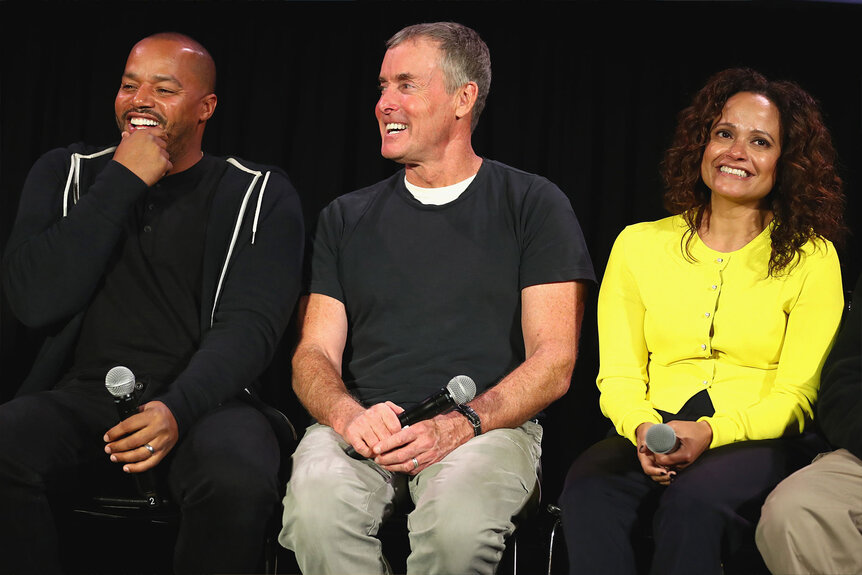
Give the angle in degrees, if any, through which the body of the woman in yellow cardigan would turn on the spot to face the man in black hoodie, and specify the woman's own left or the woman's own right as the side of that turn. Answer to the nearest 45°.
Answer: approximately 45° to the woman's own right

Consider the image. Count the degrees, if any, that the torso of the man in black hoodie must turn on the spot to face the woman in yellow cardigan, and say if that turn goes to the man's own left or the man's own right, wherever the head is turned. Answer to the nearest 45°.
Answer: approximately 90° to the man's own left

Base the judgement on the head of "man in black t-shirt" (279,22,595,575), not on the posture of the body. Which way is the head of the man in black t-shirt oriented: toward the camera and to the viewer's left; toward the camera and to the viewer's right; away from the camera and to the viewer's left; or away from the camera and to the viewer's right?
toward the camera and to the viewer's left

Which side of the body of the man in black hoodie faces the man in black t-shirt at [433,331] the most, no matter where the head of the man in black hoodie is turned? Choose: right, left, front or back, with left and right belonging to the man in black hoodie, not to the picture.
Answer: left

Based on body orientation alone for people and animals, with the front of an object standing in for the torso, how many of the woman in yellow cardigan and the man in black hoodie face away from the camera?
0

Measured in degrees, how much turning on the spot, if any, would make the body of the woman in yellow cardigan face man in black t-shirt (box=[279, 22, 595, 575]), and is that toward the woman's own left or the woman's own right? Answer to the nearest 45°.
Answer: approximately 45° to the woman's own right

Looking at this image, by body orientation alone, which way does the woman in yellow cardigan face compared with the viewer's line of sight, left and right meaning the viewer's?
facing the viewer and to the left of the viewer

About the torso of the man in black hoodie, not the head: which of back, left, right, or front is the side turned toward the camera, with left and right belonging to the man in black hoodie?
front
